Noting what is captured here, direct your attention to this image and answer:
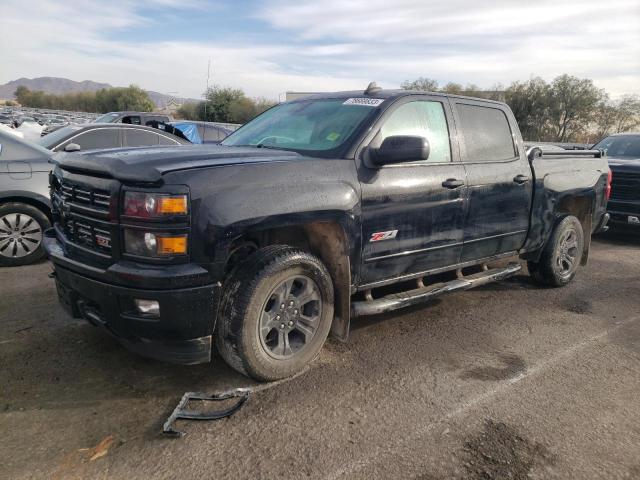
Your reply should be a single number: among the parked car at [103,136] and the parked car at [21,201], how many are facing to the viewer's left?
2

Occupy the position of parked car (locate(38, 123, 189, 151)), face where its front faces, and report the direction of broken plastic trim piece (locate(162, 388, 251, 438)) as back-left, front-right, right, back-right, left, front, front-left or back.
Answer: left

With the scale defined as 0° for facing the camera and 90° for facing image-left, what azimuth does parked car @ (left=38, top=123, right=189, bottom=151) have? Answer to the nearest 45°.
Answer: approximately 90°

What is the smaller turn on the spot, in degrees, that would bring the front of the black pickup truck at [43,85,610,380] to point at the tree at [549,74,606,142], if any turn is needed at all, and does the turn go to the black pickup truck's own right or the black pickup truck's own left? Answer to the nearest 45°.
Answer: approximately 180°

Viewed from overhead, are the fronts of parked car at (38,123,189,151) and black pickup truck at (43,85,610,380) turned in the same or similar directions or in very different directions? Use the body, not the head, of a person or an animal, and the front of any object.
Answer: same or similar directions

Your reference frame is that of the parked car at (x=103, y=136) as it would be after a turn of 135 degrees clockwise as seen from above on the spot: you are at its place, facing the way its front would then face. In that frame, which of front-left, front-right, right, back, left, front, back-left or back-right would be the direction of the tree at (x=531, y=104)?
front

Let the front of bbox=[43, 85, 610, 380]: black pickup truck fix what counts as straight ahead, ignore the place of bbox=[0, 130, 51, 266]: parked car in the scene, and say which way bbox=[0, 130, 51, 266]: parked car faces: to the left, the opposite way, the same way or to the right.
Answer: the same way

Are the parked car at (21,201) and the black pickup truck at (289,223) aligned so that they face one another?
no

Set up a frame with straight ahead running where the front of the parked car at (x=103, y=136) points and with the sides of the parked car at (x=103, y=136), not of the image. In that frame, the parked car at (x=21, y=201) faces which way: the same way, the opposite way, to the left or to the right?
the same way

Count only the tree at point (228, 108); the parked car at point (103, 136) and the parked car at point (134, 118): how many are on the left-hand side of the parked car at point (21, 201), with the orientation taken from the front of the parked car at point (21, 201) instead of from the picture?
0

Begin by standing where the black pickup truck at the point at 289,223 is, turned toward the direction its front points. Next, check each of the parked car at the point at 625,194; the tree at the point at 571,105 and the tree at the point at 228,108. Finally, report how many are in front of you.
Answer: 0

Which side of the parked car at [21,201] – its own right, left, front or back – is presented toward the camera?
left

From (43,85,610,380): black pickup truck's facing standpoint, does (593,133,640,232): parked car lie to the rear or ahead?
to the rear

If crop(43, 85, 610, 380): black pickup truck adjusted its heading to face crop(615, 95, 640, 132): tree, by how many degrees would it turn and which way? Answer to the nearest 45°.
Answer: approximately 180°

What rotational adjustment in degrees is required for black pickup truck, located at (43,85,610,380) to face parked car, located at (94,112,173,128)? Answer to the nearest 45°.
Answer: approximately 90° to its right

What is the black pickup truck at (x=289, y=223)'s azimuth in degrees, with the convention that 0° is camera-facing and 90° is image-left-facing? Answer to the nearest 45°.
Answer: approximately 45°

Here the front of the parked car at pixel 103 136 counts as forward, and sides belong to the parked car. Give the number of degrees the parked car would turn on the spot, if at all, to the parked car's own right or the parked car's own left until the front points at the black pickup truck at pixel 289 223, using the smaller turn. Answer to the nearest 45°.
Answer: approximately 90° to the parked car's own left
